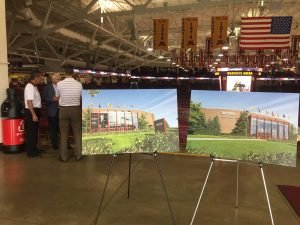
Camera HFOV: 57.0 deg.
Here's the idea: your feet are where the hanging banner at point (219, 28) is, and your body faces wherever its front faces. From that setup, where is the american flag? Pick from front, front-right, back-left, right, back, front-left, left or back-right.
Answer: left

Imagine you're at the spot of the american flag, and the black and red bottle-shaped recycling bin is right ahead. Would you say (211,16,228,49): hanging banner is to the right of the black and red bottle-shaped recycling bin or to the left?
right

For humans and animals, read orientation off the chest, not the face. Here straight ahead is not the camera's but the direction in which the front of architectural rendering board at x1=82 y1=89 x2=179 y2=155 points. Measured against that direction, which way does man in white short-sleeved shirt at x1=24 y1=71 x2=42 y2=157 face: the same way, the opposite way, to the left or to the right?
to the left

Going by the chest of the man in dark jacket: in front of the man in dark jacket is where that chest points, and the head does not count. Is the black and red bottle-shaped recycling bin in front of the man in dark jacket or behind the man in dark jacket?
behind

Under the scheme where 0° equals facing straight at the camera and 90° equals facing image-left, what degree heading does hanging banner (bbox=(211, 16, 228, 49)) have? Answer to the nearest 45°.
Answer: approximately 0°

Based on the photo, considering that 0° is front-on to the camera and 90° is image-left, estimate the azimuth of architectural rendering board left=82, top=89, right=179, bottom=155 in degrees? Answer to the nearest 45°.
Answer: approximately 0°

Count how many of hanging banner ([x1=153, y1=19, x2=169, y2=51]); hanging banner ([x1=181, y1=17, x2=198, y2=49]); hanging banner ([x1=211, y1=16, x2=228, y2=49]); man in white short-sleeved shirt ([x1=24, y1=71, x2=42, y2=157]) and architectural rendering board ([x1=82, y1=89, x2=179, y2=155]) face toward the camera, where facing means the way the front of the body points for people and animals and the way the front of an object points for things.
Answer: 4

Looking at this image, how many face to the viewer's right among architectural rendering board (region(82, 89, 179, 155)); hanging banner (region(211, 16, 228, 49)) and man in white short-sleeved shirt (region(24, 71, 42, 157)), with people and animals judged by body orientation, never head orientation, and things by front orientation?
1

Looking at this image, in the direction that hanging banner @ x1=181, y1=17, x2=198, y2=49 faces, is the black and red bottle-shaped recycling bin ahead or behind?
ahead

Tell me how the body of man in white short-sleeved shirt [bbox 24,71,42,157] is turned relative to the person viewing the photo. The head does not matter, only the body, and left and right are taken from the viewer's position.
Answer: facing to the right of the viewer

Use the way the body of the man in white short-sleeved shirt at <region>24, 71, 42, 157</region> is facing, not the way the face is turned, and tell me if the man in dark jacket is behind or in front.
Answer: in front

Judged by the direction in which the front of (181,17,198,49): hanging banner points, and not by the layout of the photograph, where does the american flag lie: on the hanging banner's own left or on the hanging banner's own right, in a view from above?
on the hanging banner's own left
